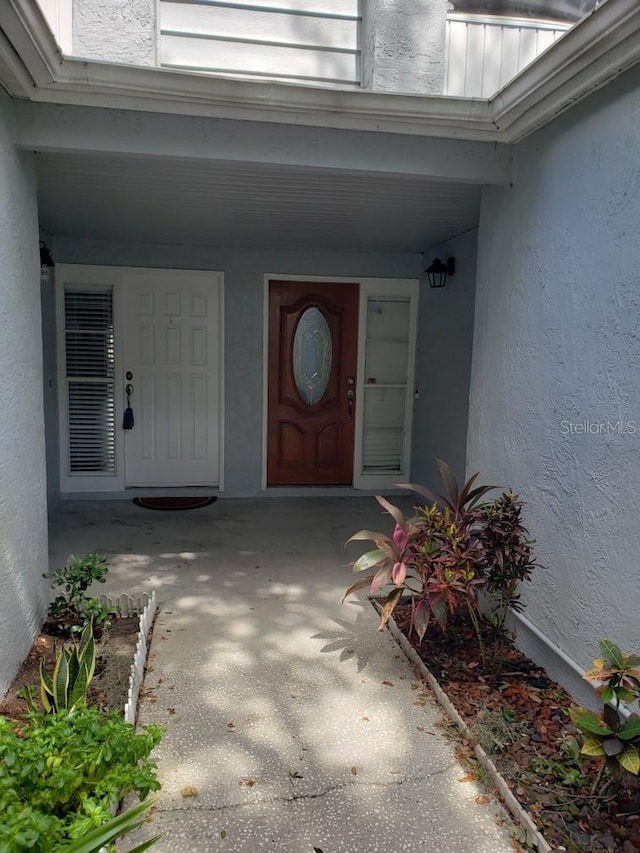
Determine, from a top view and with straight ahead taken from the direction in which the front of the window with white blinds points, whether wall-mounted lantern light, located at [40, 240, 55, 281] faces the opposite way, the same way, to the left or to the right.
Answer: to the left

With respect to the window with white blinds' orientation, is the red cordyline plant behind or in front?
in front

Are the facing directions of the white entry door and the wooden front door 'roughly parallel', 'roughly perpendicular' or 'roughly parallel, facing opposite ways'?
roughly parallel

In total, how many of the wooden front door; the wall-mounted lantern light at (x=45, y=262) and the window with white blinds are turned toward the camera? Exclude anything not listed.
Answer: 2

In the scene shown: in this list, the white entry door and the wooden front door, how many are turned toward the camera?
2

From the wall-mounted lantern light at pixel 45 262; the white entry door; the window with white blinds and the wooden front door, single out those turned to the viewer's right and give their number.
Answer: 1

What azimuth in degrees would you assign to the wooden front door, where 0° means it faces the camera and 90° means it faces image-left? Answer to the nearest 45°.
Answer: approximately 0°

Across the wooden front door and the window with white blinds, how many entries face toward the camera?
2

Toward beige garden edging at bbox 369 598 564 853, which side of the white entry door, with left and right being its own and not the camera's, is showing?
front

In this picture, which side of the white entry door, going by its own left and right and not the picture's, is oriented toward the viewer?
front

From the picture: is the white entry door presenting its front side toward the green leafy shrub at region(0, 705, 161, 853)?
yes

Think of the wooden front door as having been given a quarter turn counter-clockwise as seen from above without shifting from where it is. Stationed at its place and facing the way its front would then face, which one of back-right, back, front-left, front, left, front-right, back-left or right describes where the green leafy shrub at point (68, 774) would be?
right

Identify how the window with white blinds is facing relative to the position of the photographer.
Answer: facing the viewer

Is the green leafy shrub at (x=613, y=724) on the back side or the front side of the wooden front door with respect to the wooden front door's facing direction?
on the front side
